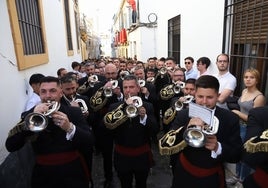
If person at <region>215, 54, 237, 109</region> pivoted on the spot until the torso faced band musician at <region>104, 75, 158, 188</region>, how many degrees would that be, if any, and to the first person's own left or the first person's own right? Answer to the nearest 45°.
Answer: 0° — they already face them

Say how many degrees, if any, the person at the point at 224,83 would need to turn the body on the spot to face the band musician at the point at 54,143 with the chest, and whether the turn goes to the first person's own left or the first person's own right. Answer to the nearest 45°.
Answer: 0° — they already face them

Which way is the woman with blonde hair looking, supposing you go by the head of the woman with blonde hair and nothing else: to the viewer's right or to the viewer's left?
to the viewer's left

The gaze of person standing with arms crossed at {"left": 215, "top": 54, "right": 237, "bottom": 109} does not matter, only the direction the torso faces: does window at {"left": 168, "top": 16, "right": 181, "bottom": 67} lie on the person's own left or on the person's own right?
on the person's own right

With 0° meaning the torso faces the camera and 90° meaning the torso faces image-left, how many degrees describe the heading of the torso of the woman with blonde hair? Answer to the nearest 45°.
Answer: approximately 45°

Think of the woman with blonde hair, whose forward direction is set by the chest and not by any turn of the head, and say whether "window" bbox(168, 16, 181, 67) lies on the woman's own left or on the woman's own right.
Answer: on the woman's own right

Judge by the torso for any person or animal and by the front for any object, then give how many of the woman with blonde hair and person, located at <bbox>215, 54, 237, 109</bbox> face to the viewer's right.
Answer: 0

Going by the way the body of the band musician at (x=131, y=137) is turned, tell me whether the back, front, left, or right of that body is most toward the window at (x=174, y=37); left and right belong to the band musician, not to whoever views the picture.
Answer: back
